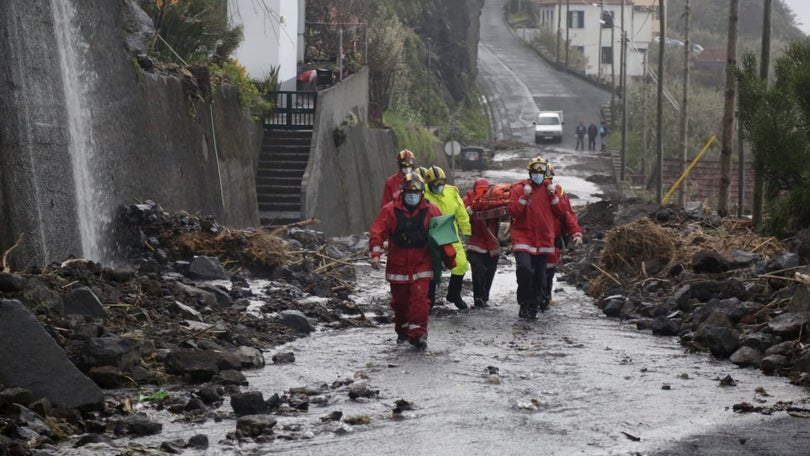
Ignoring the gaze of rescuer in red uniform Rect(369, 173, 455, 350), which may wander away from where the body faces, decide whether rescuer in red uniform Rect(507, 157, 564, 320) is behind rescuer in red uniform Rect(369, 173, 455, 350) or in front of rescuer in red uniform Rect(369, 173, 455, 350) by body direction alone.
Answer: behind

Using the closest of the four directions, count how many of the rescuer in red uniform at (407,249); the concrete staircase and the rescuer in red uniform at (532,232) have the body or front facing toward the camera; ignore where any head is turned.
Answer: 3

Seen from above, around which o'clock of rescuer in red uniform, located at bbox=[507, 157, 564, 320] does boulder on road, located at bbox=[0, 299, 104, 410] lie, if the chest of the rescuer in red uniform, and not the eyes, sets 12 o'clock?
The boulder on road is roughly at 1 o'clock from the rescuer in red uniform.

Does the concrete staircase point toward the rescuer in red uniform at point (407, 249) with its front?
yes

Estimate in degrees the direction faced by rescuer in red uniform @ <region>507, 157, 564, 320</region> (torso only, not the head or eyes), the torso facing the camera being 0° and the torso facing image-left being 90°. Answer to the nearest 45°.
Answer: approximately 0°

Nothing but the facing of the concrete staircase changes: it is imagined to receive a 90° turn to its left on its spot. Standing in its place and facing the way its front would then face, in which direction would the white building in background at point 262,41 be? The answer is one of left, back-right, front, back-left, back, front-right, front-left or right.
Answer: left

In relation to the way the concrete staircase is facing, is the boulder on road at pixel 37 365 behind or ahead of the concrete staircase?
ahead

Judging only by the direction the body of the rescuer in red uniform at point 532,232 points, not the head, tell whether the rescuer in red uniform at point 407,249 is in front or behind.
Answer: in front

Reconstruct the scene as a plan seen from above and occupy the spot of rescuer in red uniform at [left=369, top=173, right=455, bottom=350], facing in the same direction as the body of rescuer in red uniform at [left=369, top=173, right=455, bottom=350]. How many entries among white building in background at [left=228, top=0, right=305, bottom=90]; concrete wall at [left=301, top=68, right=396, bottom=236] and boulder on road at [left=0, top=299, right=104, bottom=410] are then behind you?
2

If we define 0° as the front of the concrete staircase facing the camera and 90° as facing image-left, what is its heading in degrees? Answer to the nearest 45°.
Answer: approximately 0°
